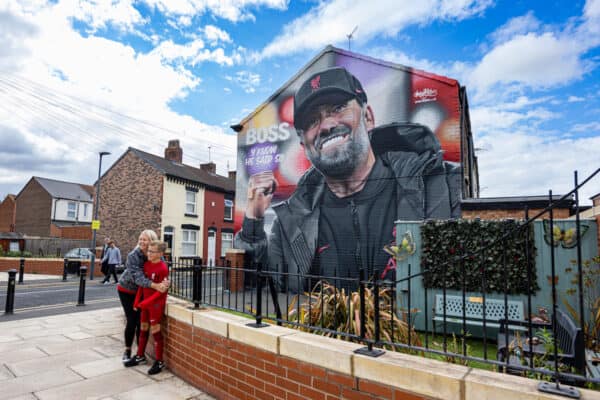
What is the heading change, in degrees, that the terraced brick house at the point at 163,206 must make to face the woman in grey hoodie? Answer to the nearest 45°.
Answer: approximately 45° to its right

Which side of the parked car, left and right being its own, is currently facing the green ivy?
left

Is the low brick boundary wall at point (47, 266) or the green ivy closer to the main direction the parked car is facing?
the low brick boundary wall
